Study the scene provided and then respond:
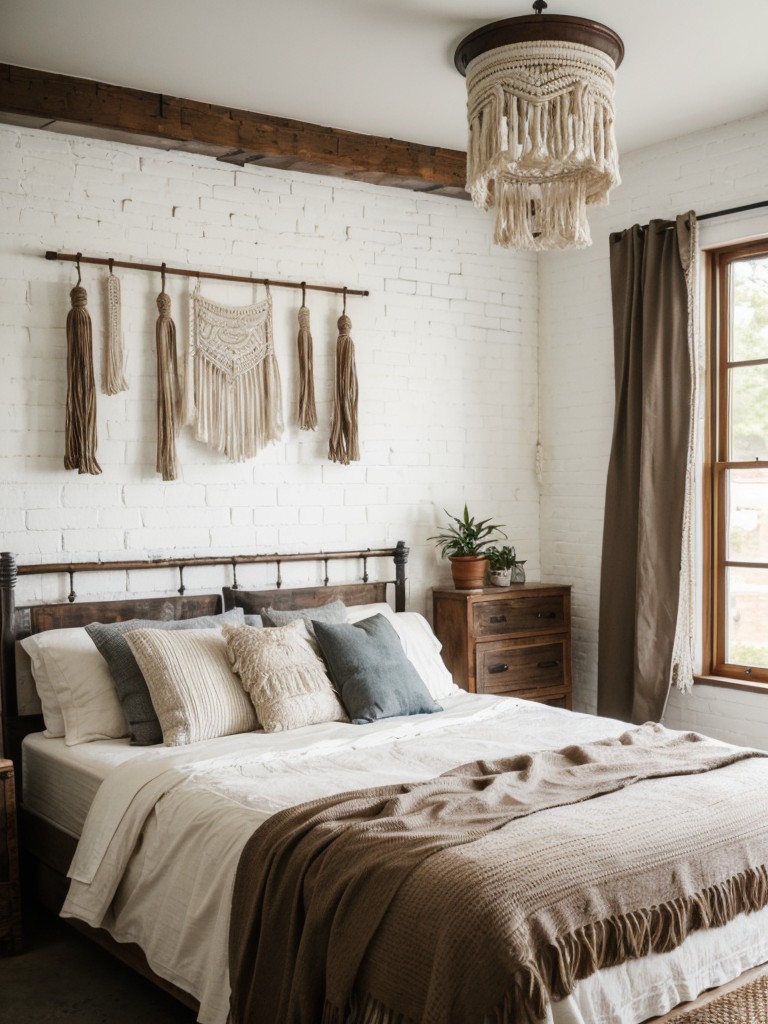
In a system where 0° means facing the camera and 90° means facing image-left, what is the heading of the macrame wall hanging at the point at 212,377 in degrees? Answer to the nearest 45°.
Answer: approximately 315°

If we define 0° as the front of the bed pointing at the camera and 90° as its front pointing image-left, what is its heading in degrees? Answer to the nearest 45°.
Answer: approximately 315°

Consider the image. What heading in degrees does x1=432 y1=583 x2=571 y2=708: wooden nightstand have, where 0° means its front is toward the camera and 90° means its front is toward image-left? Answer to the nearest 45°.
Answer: approximately 315°

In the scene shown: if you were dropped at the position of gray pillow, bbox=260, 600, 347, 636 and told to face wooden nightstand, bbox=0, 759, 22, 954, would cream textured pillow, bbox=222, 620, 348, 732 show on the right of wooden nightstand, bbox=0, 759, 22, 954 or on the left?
left
